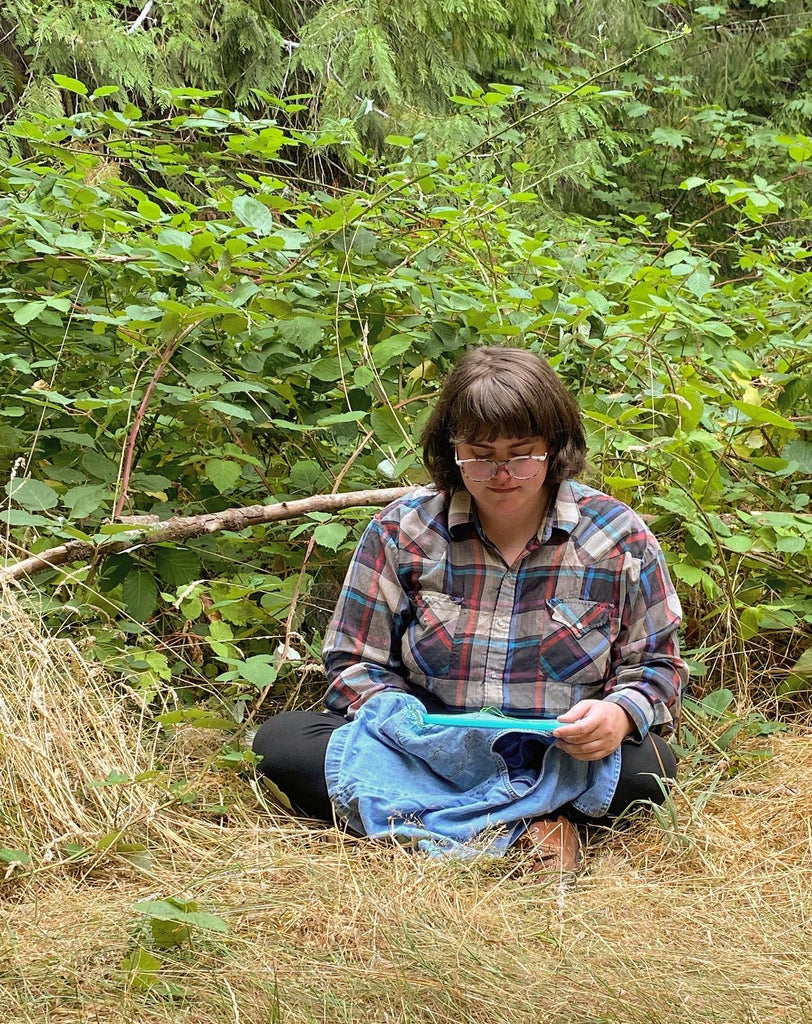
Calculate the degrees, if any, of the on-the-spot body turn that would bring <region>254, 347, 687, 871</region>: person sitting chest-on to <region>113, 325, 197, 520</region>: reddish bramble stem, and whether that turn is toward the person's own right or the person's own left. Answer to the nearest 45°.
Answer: approximately 135° to the person's own right

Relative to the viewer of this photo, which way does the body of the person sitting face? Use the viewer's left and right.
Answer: facing the viewer
